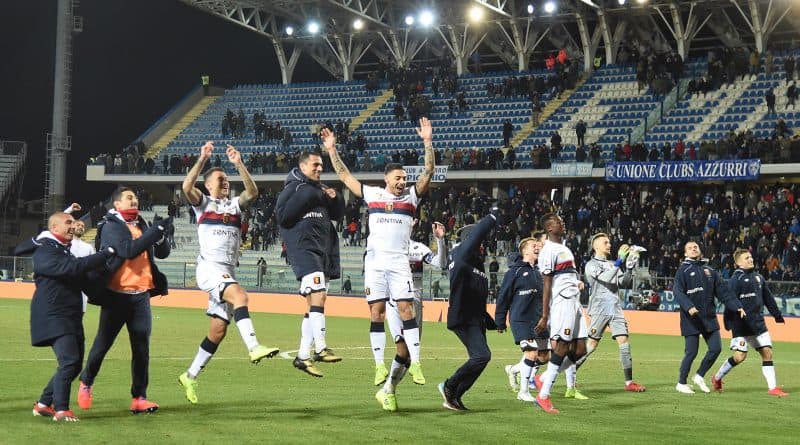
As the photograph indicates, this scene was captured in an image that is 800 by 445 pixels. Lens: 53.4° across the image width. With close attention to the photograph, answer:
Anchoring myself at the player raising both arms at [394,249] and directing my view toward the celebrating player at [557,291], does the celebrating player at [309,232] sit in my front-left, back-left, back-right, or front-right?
back-left

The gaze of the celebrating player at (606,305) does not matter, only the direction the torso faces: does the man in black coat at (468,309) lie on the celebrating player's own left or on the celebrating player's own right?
on the celebrating player's own right

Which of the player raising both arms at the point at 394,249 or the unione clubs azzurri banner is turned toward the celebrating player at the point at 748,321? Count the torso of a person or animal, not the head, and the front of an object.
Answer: the unione clubs azzurri banner

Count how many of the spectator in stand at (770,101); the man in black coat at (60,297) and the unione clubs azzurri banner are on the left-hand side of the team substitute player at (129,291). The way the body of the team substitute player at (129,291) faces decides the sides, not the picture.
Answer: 2

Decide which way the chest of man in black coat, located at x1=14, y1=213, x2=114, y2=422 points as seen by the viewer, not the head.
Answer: to the viewer's right

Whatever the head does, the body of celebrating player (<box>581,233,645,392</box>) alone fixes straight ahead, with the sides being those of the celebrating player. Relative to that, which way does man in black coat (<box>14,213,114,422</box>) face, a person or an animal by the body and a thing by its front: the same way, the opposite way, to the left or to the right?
to the left

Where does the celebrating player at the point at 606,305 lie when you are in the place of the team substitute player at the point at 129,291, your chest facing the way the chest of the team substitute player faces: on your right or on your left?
on your left

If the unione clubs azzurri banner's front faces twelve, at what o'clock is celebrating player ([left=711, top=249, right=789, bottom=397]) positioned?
The celebrating player is roughly at 12 o'clock from the unione clubs azzurri banner.
